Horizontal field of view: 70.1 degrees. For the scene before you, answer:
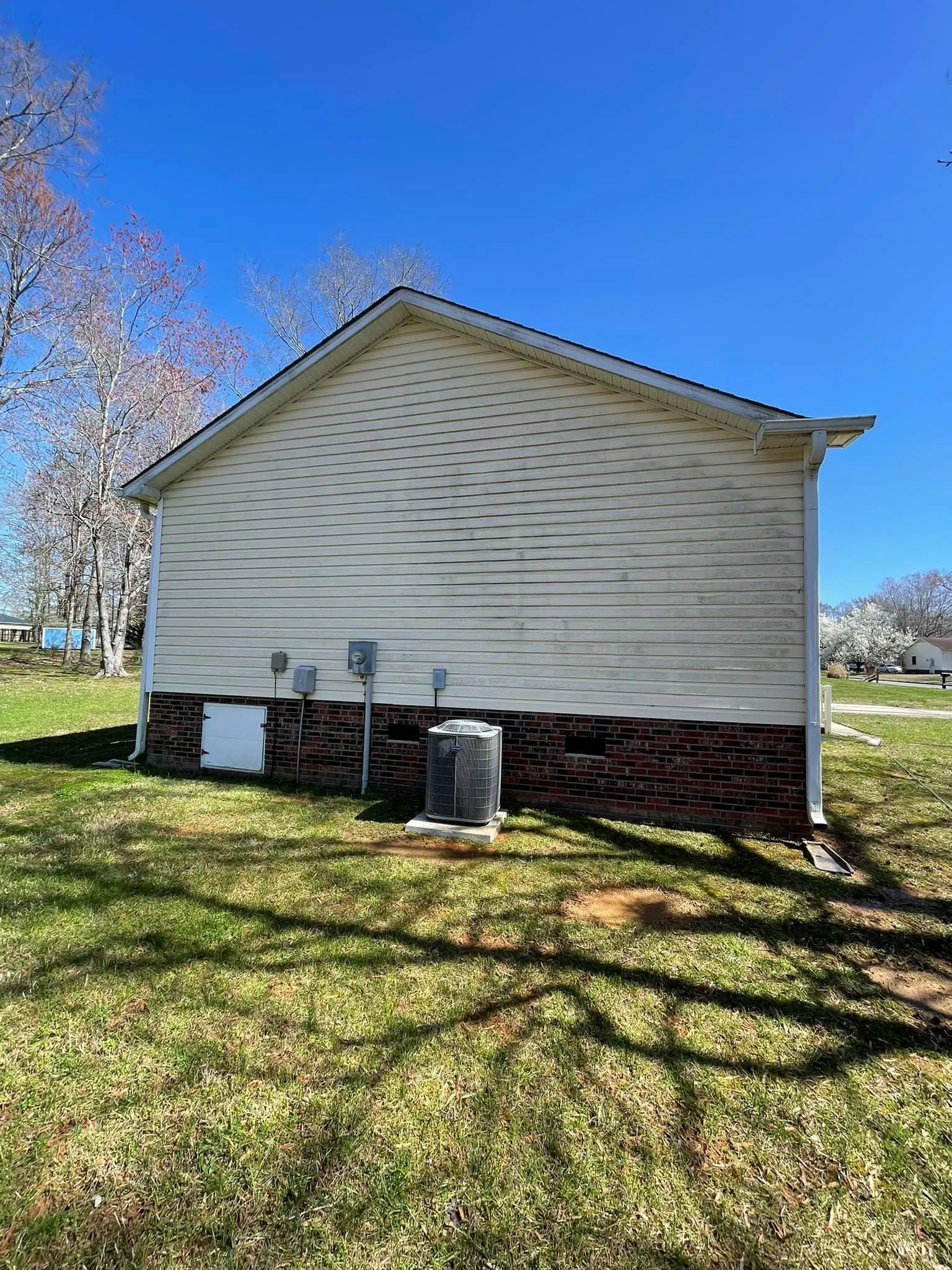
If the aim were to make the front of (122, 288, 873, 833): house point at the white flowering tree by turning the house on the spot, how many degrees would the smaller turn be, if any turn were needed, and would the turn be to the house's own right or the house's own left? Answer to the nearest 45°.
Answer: approximately 45° to the house's own left

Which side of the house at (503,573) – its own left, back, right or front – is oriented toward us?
right

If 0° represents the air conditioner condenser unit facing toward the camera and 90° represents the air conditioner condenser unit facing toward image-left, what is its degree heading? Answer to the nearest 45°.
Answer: approximately 0°

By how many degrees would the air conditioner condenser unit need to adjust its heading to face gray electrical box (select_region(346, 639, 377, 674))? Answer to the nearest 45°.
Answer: approximately 135° to its right

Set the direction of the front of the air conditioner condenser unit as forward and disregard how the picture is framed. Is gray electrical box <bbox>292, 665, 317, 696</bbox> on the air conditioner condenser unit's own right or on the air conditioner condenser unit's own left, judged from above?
on the air conditioner condenser unit's own right

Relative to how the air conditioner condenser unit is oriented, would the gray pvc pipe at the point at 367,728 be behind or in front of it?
behind

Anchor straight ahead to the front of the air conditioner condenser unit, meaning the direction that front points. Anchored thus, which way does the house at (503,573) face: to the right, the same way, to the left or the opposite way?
to the left
